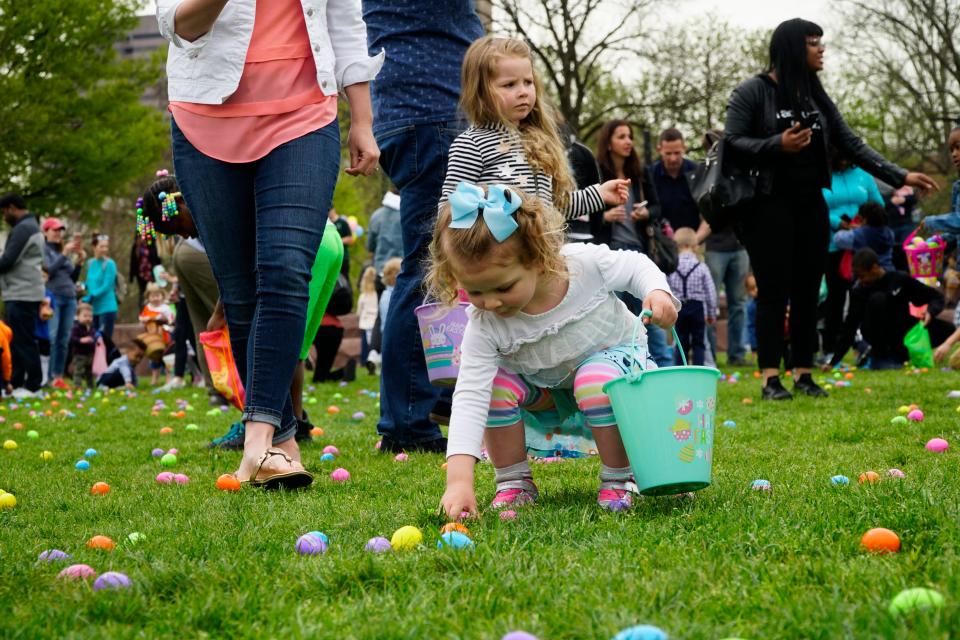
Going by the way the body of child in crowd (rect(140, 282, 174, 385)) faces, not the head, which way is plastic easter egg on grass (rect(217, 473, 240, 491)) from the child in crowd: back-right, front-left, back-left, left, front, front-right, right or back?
front

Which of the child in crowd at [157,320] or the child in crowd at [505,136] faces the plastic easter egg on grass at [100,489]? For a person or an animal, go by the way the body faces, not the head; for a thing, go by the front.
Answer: the child in crowd at [157,320]

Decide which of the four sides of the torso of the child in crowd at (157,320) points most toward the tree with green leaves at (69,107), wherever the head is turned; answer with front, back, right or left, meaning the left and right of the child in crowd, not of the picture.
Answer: back

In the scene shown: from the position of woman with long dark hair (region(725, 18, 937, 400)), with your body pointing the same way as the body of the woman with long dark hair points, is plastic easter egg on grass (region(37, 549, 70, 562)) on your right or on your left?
on your right

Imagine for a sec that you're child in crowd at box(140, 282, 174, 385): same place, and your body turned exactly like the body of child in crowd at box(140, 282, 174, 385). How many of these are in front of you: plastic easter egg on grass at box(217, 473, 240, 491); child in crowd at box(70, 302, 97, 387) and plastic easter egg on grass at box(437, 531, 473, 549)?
2

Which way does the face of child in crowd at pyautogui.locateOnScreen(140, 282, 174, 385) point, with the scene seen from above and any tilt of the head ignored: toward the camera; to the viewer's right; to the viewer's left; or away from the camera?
toward the camera

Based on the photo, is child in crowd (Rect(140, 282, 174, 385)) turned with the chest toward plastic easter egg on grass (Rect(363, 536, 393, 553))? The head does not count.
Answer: yes

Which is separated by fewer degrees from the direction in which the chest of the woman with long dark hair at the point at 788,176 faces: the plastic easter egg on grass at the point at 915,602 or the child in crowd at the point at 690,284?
the plastic easter egg on grass

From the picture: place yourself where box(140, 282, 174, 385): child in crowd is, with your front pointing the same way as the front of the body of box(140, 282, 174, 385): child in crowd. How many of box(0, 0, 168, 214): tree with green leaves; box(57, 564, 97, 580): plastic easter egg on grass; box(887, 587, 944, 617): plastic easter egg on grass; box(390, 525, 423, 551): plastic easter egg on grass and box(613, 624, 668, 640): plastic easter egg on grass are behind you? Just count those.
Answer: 1

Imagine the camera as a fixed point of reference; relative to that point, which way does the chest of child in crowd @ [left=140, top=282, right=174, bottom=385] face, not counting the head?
toward the camera

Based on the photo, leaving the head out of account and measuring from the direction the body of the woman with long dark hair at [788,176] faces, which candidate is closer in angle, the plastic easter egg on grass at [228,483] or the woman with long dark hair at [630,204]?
the plastic easter egg on grass

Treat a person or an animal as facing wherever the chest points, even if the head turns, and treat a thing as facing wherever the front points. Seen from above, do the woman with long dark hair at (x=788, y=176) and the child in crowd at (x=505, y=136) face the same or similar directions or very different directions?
same or similar directions

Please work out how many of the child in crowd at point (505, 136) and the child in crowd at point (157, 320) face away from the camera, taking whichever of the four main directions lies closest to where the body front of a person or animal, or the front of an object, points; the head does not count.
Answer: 0

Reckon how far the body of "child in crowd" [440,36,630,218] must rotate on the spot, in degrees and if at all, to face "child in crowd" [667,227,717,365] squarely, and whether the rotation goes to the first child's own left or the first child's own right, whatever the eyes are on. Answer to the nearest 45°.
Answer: approximately 135° to the first child's own left

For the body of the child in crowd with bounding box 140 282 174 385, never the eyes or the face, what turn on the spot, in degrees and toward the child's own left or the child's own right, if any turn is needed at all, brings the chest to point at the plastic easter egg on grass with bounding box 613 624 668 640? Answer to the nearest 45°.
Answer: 0° — they already face it

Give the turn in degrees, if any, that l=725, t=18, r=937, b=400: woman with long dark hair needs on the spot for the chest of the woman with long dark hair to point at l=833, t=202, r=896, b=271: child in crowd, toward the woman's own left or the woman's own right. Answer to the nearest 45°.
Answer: approximately 135° to the woman's own left
